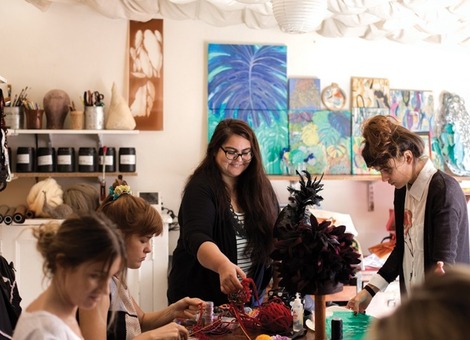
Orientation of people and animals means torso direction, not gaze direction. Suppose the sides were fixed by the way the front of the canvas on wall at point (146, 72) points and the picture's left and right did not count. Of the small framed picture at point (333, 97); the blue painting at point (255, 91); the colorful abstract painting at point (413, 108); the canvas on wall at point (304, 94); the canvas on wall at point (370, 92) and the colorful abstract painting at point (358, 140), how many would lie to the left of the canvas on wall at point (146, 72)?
6

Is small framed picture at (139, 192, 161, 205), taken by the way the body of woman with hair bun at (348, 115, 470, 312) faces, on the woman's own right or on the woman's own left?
on the woman's own right

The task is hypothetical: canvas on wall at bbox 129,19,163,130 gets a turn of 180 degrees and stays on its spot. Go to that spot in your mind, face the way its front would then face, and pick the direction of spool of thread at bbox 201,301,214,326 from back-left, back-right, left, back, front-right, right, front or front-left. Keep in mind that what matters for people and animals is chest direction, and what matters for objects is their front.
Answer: back

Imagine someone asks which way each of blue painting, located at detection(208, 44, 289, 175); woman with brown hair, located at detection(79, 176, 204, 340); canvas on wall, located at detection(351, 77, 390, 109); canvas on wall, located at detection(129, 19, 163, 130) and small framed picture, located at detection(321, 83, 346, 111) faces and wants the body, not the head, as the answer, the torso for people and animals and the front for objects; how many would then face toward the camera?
4

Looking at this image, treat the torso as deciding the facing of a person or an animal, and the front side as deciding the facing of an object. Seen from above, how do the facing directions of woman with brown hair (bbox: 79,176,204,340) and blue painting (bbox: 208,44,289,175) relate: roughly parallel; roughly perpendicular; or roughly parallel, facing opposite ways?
roughly perpendicular

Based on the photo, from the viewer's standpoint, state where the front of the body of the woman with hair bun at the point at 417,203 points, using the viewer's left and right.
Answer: facing the viewer and to the left of the viewer

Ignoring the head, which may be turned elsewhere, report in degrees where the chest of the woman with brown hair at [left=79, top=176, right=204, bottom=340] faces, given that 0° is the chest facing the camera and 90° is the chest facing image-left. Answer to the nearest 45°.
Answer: approximately 270°

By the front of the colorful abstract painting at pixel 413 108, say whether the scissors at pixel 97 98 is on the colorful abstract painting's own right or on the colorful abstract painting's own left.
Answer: on the colorful abstract painting's own right

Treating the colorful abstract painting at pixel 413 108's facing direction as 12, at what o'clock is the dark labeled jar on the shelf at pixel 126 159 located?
The dark labeled jar on the shelf is roughly at 2 o'clock from the colorful abstract painting.

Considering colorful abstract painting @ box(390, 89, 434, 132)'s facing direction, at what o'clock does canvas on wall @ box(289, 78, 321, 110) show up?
The canvas on wall is roughly at 2 o'clock from the colorful abstract painting.

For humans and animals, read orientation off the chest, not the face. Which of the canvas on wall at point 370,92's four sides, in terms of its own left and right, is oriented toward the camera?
front

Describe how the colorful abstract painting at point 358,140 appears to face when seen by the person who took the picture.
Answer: facing the viewer

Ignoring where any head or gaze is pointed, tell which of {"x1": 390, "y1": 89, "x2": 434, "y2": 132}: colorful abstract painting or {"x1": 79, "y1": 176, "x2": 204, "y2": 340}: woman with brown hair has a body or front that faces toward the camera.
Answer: the colorful abstract painting

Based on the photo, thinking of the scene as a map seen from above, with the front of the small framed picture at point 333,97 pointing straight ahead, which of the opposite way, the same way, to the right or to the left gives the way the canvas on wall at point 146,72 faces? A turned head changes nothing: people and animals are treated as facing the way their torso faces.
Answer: the same way
